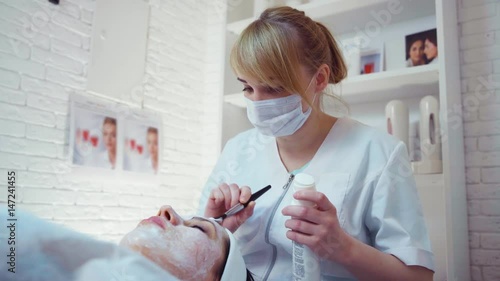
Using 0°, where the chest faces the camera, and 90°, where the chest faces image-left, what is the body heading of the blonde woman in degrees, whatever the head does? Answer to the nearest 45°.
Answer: approximately 45°

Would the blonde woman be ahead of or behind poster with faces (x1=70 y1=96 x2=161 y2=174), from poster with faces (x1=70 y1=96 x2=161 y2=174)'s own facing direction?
ahead

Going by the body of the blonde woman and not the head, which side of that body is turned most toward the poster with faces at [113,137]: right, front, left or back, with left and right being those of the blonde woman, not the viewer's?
right

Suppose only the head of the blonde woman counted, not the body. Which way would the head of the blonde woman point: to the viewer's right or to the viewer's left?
to the viewer's left

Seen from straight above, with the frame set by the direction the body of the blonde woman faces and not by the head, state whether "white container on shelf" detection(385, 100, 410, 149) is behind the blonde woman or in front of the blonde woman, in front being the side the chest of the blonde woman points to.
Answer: behind
